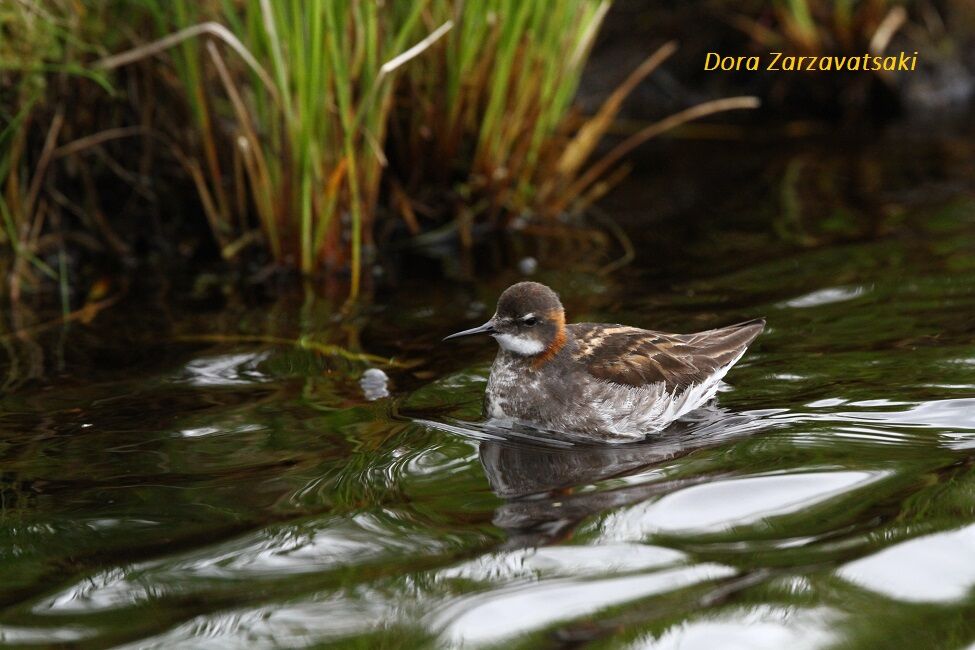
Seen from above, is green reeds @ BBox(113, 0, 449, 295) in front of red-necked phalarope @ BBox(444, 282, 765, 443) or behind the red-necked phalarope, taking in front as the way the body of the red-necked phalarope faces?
in front

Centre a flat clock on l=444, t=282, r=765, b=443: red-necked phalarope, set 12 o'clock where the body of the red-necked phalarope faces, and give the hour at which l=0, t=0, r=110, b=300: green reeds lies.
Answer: The green reeds is roughly at 1 o'clock from the red-necked phalarope.

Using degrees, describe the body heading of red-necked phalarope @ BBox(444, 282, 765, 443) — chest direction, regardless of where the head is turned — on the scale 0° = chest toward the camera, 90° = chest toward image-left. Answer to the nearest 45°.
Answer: approximately 90°

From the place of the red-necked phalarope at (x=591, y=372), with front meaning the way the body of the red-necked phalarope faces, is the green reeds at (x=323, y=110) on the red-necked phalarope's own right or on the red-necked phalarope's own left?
on the red-necked phalarope's own right
